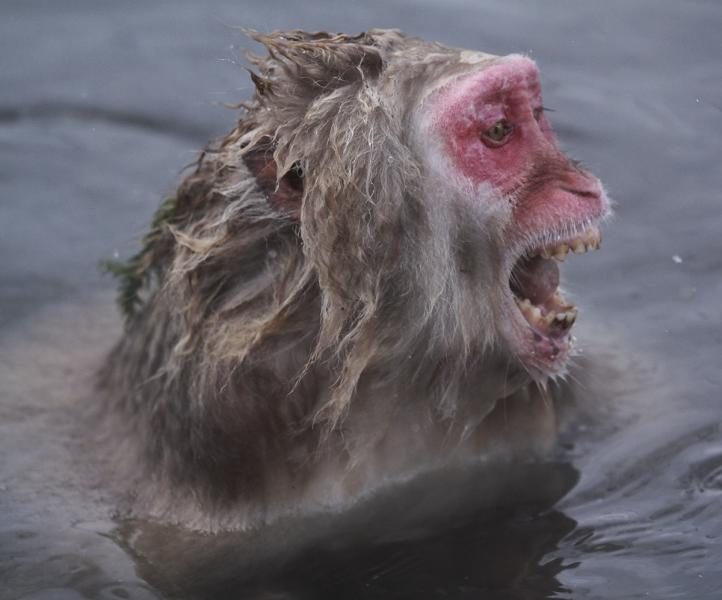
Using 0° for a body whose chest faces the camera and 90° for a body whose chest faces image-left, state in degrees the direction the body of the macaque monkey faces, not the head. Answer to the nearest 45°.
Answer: approximately 270°
